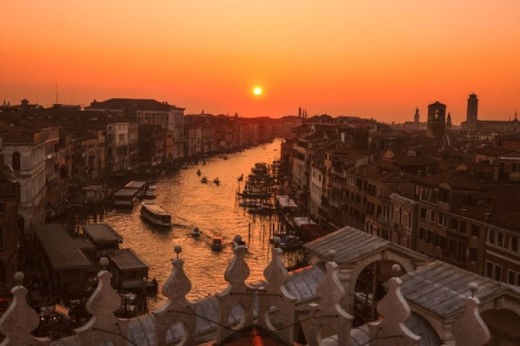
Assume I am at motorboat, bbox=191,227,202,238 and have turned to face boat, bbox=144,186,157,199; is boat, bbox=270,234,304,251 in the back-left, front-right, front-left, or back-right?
back-right

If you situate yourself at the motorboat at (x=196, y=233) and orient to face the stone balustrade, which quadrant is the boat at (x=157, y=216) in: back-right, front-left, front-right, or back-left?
back-right

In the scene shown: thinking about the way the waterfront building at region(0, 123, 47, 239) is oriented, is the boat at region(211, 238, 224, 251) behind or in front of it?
in front

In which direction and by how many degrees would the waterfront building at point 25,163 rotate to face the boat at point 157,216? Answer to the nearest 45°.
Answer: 0° — it already faces it

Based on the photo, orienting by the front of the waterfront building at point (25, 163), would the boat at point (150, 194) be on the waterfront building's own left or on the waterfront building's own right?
on the waterfront building's own left

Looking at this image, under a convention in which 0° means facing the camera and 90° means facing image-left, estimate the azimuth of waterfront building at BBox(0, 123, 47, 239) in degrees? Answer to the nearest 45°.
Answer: approximately 315°

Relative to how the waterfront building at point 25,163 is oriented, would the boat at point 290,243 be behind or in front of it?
in front

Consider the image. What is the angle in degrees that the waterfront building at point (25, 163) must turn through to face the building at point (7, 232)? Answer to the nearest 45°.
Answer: approximately 45° to its right
